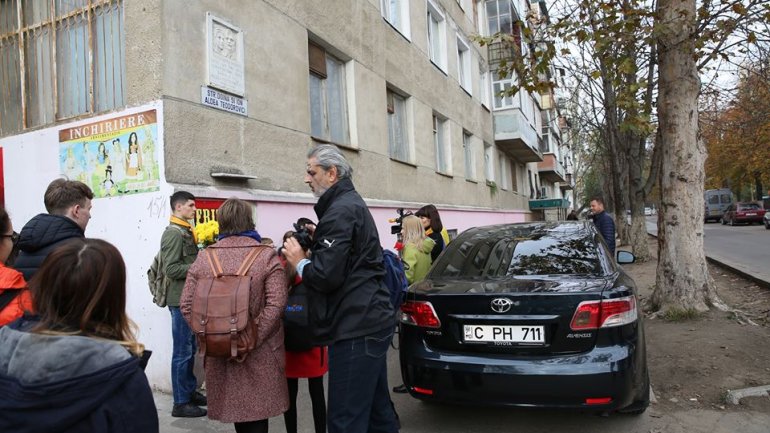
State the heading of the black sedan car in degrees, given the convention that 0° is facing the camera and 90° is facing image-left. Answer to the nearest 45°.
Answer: approximately 180°

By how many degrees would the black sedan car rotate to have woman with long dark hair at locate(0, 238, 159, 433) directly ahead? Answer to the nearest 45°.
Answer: approximately 135° to its left

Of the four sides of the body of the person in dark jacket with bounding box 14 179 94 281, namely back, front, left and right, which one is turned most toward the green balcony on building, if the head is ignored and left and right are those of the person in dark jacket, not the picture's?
front

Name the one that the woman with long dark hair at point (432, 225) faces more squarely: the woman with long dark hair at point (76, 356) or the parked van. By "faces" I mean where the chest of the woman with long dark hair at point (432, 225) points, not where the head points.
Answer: the woman with long dark hair

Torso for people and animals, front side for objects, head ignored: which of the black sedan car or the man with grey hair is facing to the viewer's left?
the man with grey hair

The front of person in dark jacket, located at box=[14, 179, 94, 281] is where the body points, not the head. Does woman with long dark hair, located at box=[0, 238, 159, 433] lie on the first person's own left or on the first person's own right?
on the first person's own right

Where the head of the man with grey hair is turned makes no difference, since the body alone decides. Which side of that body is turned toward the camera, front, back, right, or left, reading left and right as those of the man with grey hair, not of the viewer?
left

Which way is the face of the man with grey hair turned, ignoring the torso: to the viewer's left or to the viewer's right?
to the viewer's left

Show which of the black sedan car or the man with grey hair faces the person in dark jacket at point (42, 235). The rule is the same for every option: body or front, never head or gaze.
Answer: the man with grey hair

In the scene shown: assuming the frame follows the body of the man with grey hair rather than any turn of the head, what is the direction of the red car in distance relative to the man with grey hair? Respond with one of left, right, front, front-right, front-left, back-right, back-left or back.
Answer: back-right
